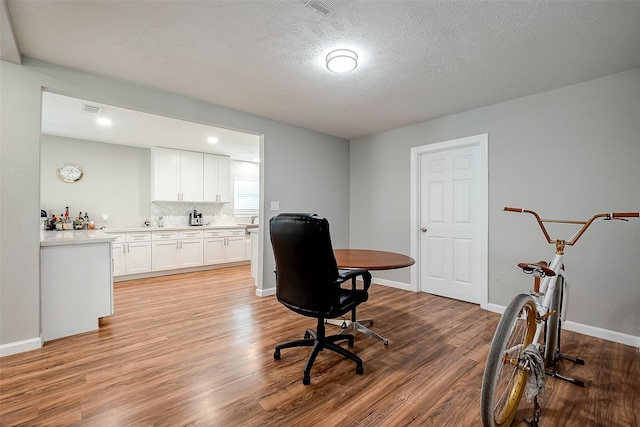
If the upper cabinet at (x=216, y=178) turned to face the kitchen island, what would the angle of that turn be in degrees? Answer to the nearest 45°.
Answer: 0° — it already faces it

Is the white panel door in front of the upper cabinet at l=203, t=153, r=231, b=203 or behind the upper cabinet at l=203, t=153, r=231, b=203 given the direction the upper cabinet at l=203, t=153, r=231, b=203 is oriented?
in front

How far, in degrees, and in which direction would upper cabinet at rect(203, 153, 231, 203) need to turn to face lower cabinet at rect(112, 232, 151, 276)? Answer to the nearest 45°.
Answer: approximately 45° to its right

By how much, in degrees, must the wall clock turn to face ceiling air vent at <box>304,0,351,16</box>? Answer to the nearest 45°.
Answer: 0° — it already faces it

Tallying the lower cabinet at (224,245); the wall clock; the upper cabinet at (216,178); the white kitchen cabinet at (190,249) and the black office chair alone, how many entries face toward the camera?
4

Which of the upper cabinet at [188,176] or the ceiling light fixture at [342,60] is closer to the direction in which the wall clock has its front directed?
the ceiling light fixture

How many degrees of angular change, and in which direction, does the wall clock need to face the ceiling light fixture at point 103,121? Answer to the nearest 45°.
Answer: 0° — it already faces it

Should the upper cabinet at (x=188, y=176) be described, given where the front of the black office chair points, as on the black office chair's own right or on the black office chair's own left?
on the black office chair's own left

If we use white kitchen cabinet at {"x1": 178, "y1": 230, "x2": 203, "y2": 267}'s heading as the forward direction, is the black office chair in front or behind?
in front

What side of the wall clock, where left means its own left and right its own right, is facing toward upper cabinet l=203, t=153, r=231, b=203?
left
